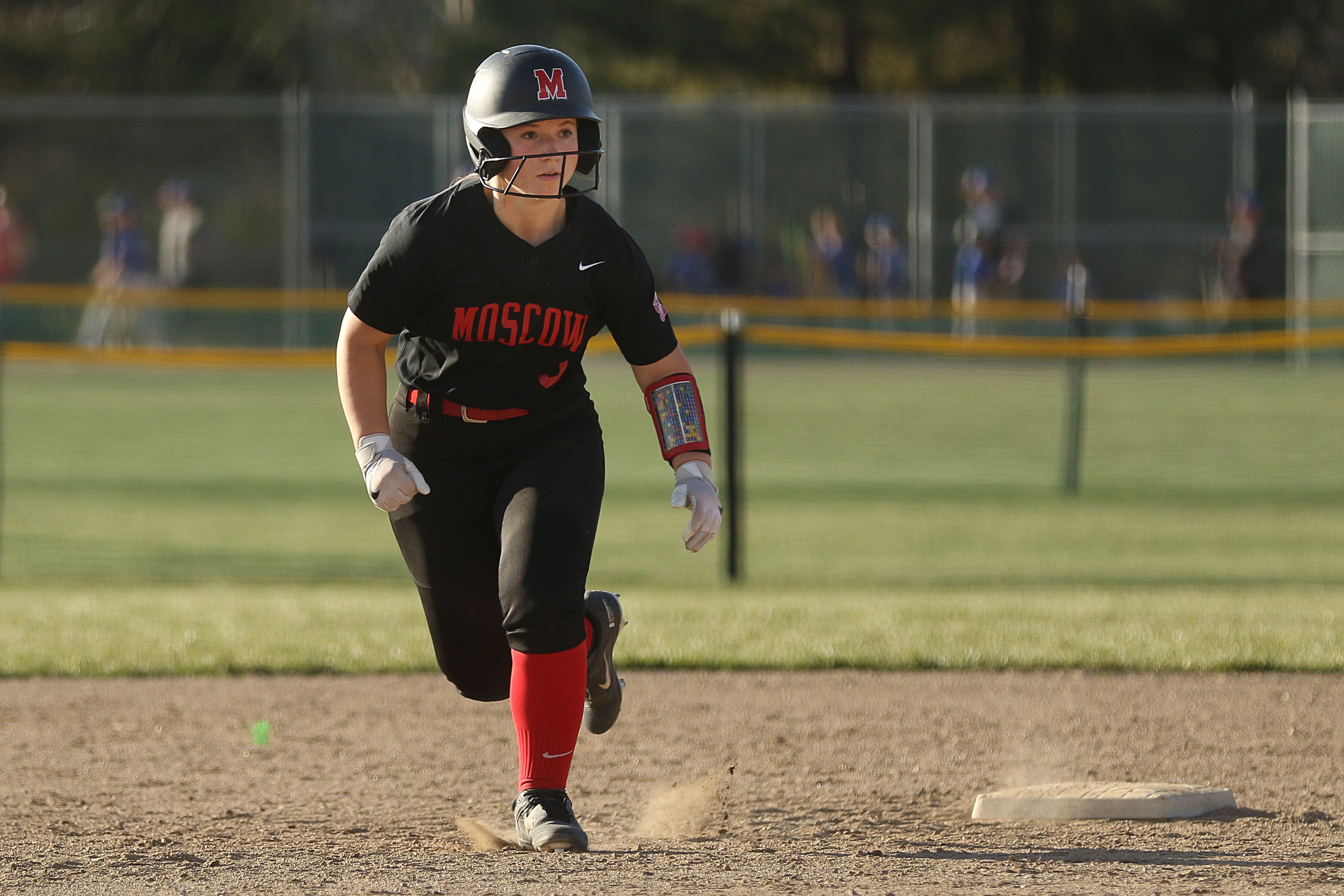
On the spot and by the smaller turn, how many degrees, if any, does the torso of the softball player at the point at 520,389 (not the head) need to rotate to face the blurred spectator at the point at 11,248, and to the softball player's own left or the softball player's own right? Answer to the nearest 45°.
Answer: approximately 180°

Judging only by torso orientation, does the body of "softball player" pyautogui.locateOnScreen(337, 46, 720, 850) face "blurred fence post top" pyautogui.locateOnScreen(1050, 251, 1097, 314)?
no

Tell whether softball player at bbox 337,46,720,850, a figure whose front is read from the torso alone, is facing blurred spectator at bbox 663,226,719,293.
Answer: no

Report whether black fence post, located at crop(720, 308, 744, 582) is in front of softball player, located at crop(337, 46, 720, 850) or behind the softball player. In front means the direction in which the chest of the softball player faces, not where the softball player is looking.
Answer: behind

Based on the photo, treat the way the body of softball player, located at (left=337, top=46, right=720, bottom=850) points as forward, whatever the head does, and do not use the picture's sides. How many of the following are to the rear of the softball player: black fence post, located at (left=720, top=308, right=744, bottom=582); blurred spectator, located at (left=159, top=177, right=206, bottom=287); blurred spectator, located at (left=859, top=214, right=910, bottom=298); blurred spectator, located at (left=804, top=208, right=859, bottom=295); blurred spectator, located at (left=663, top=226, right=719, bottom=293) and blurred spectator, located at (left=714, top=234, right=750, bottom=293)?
6

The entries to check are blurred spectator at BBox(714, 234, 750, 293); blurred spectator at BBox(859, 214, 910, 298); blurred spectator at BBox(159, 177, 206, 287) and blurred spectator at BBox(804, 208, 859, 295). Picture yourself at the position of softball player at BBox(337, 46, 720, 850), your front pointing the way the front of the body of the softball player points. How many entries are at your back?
4

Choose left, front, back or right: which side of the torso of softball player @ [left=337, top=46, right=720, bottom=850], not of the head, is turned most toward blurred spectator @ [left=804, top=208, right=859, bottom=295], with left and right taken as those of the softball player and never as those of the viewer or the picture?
back

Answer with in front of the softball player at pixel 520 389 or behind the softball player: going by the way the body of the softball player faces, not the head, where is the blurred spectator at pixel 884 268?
behind

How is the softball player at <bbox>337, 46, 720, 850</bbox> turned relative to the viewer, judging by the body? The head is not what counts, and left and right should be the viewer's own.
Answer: facing the viewer

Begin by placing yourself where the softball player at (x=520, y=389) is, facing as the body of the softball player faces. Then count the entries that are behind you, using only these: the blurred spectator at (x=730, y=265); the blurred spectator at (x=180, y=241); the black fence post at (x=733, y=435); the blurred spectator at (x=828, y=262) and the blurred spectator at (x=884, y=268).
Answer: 5

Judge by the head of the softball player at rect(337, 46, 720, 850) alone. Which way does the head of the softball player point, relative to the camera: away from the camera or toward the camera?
toward the camera

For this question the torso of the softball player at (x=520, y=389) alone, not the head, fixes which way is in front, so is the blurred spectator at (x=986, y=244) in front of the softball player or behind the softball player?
behind

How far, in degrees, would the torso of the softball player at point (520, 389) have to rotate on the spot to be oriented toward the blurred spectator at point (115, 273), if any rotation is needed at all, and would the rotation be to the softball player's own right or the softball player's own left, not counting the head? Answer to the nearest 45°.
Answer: approximately 180°

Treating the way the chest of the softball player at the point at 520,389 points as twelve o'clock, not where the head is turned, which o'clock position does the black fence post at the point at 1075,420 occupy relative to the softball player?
The black fence post is roughly at 7 o'clock from the softball player.
